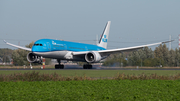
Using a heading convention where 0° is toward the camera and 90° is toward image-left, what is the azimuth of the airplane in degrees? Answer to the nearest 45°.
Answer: approximately 45°
